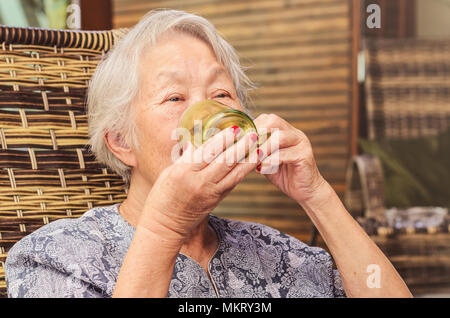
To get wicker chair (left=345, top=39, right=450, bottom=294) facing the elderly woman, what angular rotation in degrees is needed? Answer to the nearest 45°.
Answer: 0° — it already faces them

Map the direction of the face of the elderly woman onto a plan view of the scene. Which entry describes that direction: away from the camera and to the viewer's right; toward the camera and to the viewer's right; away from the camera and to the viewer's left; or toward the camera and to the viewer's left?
toward the camera and to the viewer's right

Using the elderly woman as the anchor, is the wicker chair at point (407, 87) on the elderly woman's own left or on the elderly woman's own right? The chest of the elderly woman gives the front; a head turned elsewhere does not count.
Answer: on the elderly woman's own left

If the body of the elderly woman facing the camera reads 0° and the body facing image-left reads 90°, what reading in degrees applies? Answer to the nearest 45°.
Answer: approximately 315°

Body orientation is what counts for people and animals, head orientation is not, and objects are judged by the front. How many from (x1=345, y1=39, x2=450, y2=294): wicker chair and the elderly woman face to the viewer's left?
0
